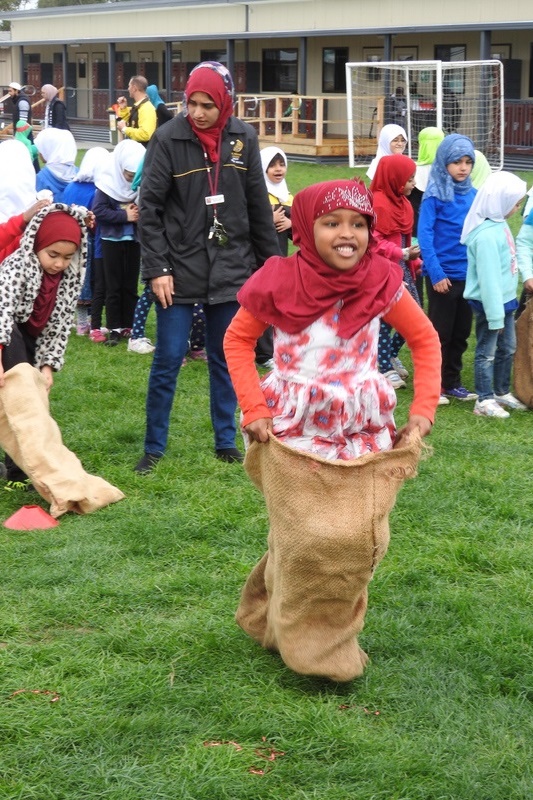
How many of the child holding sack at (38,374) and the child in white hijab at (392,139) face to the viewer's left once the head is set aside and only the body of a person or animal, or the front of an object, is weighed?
0

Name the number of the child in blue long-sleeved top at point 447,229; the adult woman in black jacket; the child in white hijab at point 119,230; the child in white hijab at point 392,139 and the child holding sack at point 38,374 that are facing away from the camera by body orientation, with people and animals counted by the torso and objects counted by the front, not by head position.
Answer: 0

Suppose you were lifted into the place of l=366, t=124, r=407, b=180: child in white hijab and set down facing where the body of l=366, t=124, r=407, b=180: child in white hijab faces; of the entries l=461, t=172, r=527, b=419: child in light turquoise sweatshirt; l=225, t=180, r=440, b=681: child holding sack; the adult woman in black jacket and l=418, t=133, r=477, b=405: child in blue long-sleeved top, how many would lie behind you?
0

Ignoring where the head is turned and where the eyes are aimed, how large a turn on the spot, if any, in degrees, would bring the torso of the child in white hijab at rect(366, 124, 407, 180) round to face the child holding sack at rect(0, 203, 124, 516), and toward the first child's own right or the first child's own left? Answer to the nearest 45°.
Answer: approximately 45° to the first child's own right

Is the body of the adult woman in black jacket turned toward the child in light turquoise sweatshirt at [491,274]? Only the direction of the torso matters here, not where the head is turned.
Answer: no

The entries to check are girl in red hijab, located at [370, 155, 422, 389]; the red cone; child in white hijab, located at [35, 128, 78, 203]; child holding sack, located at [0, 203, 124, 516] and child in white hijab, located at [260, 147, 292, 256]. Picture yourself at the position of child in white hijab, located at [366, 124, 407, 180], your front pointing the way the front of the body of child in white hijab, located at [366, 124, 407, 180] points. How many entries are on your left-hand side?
0

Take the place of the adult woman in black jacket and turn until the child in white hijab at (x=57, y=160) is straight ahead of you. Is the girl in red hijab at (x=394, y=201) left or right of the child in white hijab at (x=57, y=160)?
right

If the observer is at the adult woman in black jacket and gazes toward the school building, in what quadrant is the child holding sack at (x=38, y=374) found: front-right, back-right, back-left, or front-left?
back-left

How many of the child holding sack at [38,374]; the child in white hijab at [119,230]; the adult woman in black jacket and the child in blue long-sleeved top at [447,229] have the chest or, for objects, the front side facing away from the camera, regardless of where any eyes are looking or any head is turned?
0

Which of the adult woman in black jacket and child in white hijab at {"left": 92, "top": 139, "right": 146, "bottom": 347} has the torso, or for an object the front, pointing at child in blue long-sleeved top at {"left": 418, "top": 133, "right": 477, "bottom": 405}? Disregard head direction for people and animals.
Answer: the child in white hijab

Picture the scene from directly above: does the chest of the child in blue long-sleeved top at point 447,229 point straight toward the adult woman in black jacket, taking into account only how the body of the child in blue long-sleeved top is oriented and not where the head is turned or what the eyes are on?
no

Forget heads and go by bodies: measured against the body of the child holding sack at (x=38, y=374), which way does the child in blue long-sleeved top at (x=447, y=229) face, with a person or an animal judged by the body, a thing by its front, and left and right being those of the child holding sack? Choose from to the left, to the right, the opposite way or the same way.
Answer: the same way

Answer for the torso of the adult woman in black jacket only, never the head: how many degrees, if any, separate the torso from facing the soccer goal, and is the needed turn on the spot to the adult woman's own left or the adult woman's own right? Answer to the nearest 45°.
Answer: approximately 180°

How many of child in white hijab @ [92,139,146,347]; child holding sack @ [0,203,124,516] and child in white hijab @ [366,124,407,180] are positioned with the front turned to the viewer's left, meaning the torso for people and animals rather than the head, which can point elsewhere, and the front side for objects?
0

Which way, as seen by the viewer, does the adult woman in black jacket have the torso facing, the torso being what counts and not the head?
toward the camera

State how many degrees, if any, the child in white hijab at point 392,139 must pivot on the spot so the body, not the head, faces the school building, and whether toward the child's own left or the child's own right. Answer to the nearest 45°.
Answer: approximately 135° to the child's own left

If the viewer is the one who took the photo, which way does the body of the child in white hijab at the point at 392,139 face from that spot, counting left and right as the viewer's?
facing the viewer and to the right of the viewer
